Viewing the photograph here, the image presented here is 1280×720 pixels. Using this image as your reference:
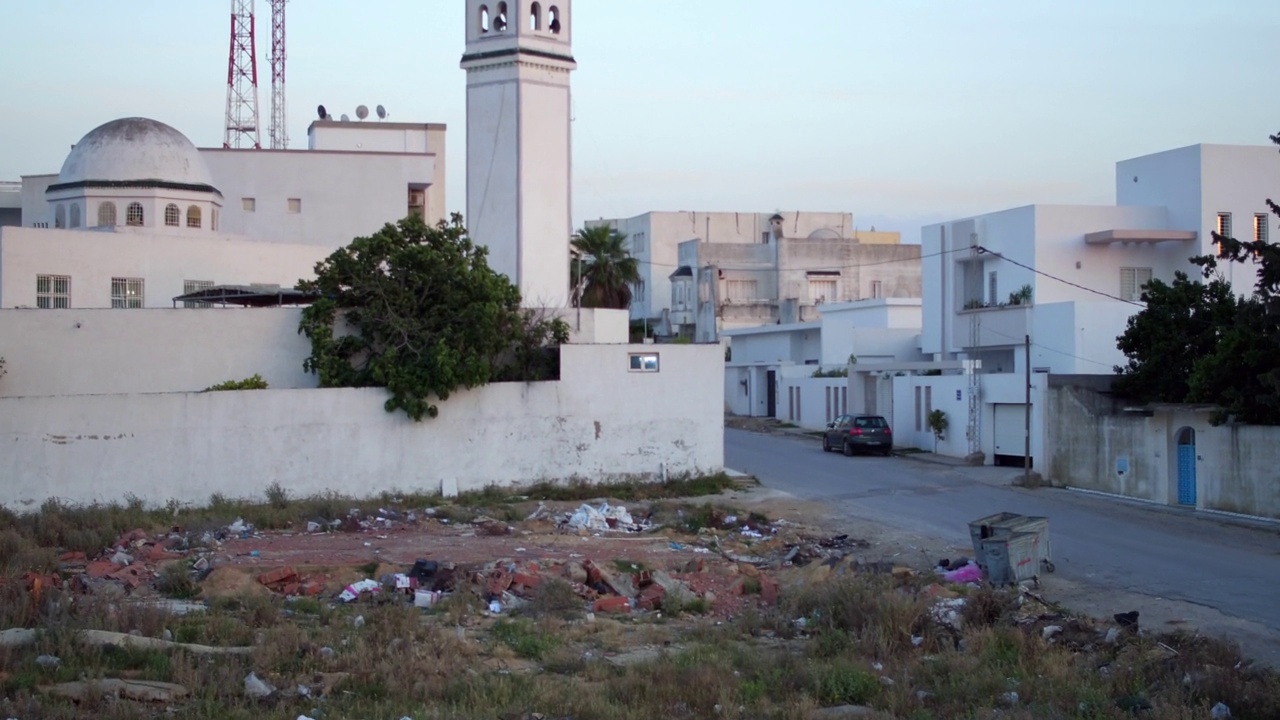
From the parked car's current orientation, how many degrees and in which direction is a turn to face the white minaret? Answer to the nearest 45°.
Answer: approximately 90° to its left

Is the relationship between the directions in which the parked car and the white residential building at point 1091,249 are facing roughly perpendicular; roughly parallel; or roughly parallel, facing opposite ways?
roughly perpendicular

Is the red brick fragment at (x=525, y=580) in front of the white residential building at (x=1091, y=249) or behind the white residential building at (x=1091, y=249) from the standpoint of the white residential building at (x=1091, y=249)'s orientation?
in front

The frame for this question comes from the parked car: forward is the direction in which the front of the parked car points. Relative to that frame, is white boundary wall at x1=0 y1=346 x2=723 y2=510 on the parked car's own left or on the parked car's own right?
on the parked car's own left

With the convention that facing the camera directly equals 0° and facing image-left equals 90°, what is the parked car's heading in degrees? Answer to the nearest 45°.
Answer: approximately 135°

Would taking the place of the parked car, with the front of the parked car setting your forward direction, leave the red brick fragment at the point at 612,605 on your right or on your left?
on your left

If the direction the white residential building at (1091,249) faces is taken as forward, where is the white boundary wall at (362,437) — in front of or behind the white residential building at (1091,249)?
in front

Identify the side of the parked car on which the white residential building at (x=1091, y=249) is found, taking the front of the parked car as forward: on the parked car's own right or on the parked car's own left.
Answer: on the parked car's own right

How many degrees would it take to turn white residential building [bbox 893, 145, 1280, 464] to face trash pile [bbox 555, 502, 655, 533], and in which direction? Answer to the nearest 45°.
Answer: approximately 45° to its left
